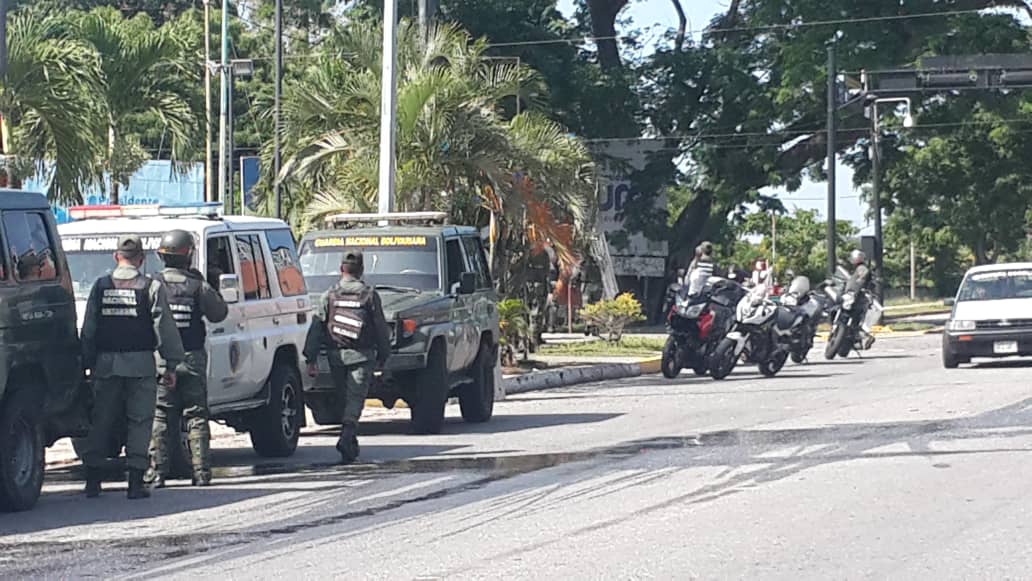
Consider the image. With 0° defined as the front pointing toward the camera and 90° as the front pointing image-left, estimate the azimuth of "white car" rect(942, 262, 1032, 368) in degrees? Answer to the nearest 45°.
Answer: approximately 0°

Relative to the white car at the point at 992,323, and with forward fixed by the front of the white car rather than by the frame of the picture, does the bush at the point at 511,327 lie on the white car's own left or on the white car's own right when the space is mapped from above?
on the white car's own right

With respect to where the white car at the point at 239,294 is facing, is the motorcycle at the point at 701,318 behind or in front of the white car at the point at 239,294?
behind

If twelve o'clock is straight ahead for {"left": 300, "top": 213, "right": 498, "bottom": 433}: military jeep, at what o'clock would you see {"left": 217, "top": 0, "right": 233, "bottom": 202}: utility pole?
The utility pole is roughly at 4 o'clock from the military jeep.

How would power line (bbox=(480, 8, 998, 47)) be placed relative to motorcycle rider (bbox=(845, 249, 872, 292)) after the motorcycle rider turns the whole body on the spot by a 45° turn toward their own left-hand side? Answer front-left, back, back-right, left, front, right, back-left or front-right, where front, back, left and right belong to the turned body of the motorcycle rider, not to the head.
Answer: back

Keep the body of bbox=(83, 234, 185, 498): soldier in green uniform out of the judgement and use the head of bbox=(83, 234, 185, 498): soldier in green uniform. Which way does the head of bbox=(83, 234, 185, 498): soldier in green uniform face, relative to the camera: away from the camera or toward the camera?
away from the camera

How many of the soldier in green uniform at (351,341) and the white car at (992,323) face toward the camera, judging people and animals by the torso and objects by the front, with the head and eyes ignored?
1

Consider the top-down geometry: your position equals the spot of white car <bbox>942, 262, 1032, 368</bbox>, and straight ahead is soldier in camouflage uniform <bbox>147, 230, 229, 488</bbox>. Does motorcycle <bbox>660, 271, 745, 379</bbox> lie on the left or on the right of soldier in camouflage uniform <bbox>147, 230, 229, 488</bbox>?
right

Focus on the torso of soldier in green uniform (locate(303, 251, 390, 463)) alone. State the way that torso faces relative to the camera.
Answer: away from the camera

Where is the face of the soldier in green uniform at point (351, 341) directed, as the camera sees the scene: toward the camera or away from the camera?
away from the camera

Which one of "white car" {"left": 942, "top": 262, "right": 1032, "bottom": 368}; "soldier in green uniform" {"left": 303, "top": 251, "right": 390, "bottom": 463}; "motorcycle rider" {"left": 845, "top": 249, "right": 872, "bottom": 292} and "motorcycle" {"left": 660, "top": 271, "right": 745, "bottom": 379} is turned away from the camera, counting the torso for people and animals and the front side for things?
the soldier in green uniform

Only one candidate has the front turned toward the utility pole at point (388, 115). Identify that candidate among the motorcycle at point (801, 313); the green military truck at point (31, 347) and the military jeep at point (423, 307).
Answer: the motorcycle

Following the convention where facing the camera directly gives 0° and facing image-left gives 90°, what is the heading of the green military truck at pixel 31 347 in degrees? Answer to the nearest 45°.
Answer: approximately 45°

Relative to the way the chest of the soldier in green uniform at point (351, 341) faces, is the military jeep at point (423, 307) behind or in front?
in front

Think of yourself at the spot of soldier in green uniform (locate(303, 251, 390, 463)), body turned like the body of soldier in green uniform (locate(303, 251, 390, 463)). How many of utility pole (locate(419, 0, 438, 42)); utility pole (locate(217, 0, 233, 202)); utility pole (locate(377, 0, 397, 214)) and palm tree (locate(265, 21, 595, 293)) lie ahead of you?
4
